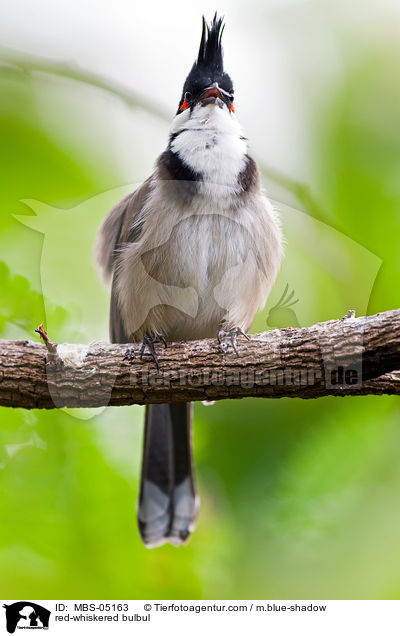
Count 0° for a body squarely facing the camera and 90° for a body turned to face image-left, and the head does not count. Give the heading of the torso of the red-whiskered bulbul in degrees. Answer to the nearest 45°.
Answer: approximately 0°
